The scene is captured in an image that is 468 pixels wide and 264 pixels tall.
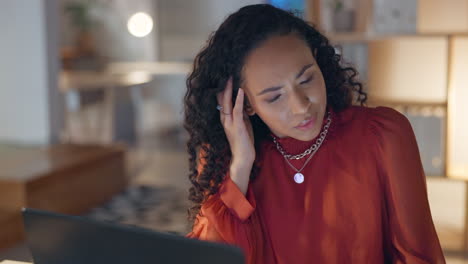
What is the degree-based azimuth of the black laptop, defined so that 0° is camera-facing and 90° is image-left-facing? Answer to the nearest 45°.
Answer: approximately 225°

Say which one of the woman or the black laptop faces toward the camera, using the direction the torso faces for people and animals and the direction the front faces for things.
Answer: the woman

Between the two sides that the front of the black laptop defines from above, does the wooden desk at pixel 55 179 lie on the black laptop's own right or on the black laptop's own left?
on the black laptop's own left

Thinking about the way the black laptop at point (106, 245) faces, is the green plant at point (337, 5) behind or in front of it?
in front

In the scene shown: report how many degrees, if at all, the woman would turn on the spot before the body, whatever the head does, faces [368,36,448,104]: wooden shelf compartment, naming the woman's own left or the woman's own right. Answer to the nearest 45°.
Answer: approximately 180°

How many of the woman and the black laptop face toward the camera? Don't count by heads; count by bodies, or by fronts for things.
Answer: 1

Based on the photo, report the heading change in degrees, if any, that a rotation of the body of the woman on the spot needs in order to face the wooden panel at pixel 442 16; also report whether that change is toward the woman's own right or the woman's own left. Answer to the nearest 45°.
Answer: approximately 180°

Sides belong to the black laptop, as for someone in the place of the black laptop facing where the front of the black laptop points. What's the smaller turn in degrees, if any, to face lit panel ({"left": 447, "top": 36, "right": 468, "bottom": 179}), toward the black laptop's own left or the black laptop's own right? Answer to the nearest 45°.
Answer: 0° — it already faces it

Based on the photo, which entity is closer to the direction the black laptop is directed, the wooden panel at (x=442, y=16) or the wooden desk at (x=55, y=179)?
the wooden panel

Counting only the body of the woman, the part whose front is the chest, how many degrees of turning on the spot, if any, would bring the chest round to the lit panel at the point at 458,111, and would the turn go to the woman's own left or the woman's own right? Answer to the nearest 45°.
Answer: approximately 180°

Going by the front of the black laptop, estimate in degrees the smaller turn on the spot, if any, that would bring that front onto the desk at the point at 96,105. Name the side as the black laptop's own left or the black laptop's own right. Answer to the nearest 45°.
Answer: approximately 45° to the black laptop's own left

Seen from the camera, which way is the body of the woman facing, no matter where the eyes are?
toward the camera
